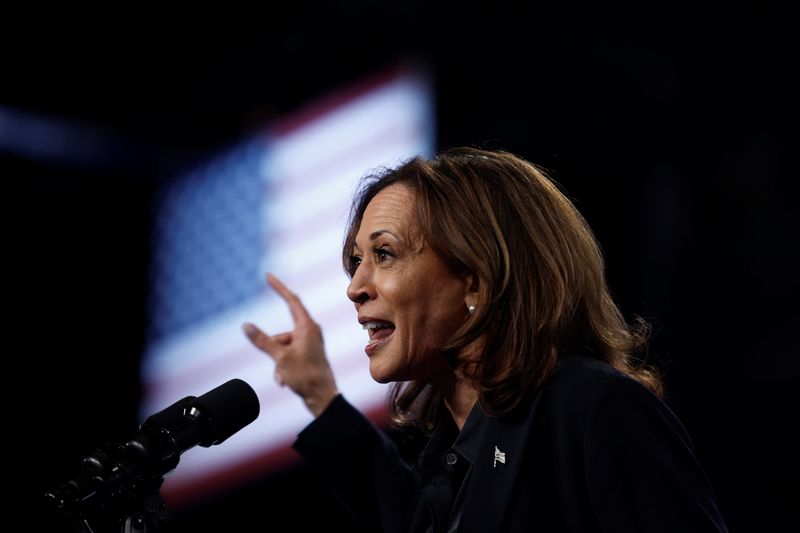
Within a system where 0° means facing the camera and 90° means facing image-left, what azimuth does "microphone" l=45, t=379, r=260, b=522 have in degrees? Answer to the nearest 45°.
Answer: approximately 270°

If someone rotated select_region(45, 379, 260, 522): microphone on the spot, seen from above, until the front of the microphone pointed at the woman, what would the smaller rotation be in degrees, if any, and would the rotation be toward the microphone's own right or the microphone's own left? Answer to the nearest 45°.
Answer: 0° — it already faces them

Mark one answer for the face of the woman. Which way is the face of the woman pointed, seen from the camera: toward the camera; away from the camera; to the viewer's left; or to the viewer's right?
to the viewer's left
